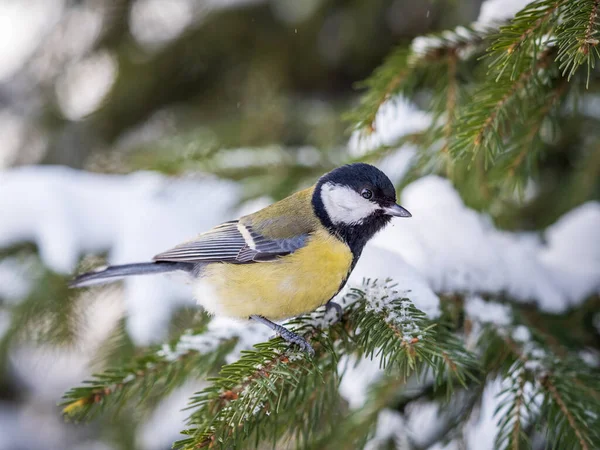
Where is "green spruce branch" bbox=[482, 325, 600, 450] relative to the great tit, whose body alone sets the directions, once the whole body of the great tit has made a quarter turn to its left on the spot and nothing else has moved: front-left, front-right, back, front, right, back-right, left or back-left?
back-right

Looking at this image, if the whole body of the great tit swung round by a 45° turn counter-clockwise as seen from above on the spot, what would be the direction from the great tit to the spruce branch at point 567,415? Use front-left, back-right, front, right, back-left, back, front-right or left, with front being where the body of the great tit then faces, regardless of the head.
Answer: right

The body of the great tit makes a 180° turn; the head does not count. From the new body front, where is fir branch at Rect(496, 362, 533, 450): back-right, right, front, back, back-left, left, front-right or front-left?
back-left

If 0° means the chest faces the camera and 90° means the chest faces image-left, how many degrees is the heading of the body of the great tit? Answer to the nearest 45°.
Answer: approximately 270°
